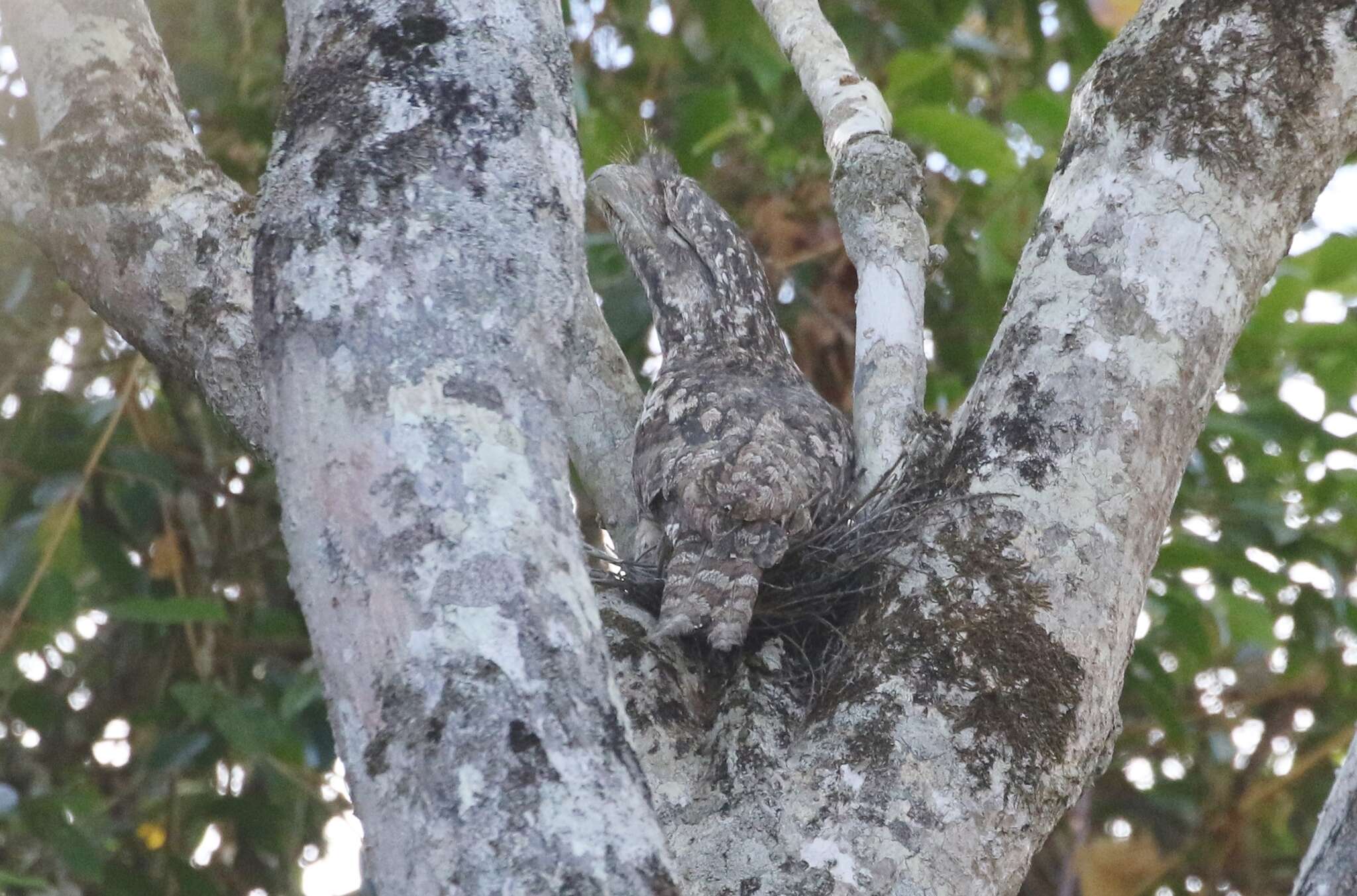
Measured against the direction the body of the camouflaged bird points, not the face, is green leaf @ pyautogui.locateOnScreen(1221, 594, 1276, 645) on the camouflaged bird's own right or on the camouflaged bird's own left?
on the camouflaged bird's own right

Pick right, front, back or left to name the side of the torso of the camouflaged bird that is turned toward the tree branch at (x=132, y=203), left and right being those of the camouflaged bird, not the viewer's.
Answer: left

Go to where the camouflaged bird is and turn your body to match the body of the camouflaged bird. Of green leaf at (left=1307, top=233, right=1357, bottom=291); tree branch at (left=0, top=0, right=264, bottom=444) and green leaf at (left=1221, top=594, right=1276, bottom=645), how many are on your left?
1

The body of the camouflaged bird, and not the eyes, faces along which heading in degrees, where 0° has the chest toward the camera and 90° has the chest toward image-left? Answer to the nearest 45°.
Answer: approximately 135°
